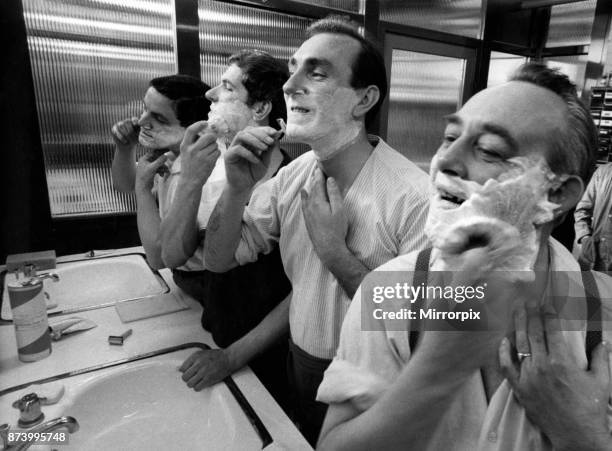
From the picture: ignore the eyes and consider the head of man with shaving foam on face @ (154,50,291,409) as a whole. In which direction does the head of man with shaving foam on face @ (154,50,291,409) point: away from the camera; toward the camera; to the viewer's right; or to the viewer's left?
to the viewer's left

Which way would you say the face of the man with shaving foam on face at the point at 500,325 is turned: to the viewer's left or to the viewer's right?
to the viewer's left

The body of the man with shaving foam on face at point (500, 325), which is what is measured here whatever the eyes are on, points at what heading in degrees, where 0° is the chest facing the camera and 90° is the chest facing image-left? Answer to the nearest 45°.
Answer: approximately 45°

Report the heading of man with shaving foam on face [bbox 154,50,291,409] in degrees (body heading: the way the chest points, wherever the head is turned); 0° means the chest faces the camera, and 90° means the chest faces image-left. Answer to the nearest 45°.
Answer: approximately 90°

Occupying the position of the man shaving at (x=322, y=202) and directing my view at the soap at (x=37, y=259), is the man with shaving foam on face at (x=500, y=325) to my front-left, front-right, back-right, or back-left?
back-left

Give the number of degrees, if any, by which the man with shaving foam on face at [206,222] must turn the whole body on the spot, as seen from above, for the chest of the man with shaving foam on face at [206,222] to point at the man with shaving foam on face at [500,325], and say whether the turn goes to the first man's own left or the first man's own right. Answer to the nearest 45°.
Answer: approximately 135° to the first man's own left

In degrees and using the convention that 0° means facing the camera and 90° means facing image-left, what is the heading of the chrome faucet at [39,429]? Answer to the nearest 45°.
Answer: approximately 270°

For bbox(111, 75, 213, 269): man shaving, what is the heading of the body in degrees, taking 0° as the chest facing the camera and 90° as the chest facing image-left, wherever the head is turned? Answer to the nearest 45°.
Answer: approximately 45°
